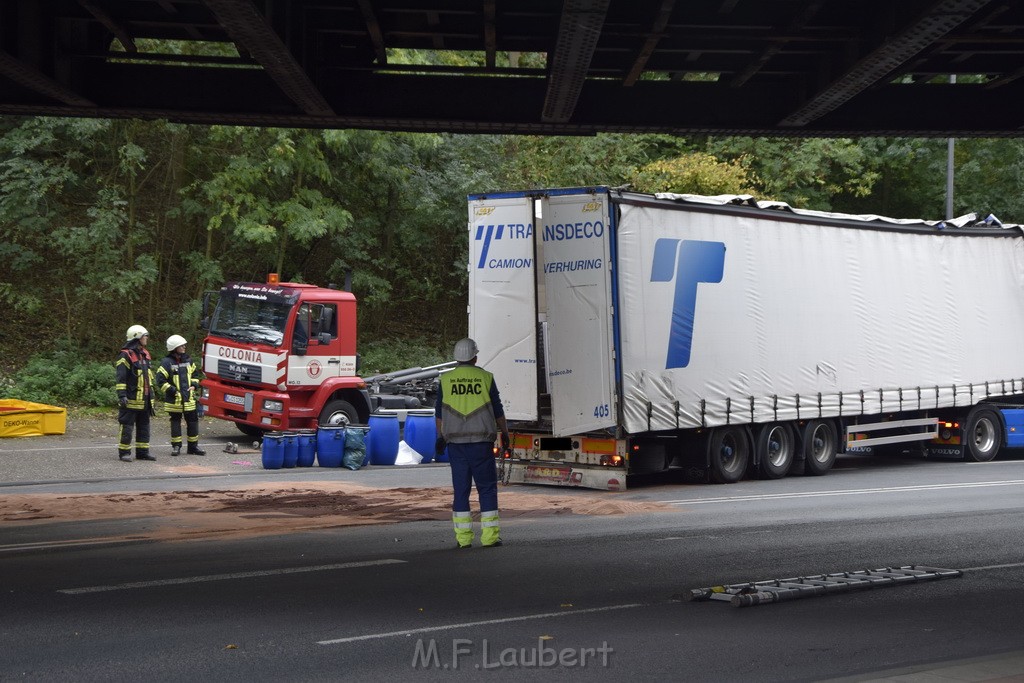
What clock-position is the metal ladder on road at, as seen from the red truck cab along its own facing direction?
The metal ladder on road is roughly at 10 o'clock from the red truck cab.

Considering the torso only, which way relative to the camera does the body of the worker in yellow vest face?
away from the camera

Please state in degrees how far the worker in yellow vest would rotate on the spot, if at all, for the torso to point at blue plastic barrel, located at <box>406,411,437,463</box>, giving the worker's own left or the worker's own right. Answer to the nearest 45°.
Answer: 0° — they already face it

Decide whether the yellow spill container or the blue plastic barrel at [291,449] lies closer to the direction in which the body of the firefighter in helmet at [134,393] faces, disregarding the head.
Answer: the blue plastic barrel

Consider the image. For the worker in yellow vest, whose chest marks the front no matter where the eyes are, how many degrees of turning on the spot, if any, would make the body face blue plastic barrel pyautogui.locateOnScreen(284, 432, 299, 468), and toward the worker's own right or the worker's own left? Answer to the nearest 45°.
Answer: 0° — they already face it

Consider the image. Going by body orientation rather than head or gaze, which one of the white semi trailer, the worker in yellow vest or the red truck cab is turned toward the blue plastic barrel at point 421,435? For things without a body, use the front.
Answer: the worker in yellow vest

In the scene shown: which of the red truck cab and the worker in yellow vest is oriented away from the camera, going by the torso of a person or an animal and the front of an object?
the worker in yellow vest

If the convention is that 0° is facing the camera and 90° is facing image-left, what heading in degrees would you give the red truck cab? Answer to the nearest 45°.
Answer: approximately 45°

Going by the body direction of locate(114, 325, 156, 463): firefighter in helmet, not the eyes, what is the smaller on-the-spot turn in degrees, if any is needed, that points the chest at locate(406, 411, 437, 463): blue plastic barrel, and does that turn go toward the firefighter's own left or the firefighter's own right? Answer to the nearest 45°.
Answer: approximately 45° to the firefighter's own left

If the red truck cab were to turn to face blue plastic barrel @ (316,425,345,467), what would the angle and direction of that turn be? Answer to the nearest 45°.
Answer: approximately 45° to its left

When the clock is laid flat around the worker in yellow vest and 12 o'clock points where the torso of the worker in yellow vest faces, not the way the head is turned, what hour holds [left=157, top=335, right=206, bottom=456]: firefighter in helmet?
The firefighter in helmet is roughly at 11 o'clock from the worker in yellow vest.

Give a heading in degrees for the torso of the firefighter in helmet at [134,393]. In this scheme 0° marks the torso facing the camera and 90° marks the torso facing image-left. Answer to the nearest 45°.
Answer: approximately 315°

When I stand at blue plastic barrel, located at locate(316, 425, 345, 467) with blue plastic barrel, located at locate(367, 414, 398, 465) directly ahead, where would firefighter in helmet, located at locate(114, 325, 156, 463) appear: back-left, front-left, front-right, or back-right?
back-left

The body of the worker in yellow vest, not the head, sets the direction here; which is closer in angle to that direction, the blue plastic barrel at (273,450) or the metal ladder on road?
the blue plastic barrel

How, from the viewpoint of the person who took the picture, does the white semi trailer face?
facing away from the viewer and to the right of the viewer
